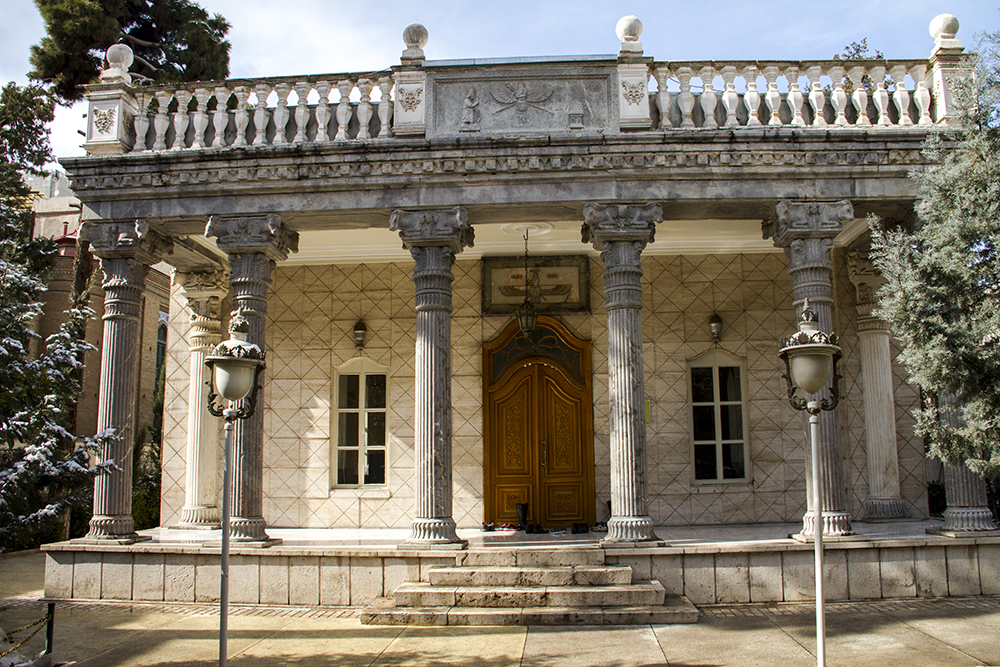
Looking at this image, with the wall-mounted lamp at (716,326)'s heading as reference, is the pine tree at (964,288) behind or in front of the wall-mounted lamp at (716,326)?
in front

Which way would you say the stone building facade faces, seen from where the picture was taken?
facing the viewer

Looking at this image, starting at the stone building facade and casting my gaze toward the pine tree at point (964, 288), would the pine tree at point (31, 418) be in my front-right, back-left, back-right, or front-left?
back-right

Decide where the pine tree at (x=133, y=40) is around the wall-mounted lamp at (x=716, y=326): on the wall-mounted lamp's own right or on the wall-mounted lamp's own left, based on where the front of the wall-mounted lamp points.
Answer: on the wall-mounted lamp's own right

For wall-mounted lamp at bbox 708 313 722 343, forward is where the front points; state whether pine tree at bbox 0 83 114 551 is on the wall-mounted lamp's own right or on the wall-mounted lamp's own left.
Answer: on the wall-mounted lamp's own right

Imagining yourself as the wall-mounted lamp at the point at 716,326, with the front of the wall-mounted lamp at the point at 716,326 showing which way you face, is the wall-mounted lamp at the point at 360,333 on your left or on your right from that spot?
on your right

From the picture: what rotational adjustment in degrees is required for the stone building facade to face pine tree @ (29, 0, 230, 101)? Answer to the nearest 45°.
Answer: approximately 135° to its right

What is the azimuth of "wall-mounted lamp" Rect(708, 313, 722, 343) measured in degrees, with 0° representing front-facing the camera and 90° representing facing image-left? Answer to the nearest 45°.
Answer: approximately 0°

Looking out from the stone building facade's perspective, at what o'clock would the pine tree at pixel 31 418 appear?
The pine tree is roughly at 3 o'clock from the stone building facade.
